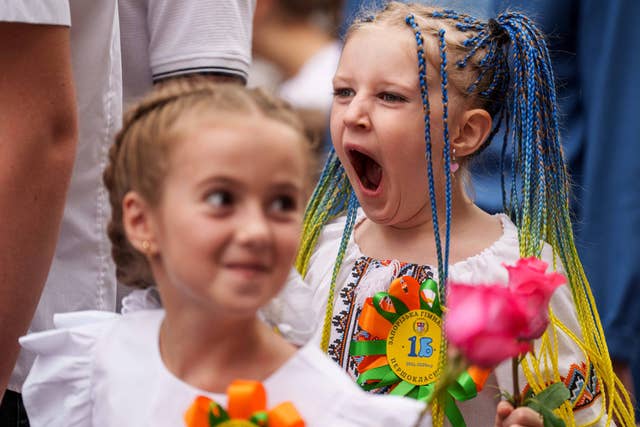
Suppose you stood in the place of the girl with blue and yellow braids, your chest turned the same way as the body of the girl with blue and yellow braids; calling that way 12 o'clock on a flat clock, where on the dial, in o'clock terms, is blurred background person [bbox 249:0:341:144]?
The blurred background person is roughly at 4 o'clock from the girl with blue and yellow braids.

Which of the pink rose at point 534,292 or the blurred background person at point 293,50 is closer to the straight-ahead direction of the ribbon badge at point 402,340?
the pink rose

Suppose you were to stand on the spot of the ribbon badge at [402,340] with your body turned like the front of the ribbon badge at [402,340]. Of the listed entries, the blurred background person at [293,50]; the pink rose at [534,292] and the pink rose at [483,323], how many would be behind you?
1

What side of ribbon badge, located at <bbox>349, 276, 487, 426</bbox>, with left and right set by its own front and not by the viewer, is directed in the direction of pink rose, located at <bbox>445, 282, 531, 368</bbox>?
front

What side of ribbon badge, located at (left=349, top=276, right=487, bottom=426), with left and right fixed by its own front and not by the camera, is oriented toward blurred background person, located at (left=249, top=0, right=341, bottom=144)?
back

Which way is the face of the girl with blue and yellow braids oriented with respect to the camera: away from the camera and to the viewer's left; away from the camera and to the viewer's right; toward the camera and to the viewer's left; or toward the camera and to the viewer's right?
toward the camera and to the viewer's left

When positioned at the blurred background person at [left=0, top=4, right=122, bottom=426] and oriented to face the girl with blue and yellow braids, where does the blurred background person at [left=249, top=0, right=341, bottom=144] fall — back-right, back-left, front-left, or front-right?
front-left

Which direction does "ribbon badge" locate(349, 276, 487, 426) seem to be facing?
toward the camera

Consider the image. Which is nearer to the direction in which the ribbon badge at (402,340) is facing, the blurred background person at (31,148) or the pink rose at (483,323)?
the pink rose

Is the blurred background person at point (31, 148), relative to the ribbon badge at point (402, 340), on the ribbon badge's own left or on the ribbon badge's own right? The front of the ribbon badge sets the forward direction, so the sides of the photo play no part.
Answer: on the ribbon badge's own right
